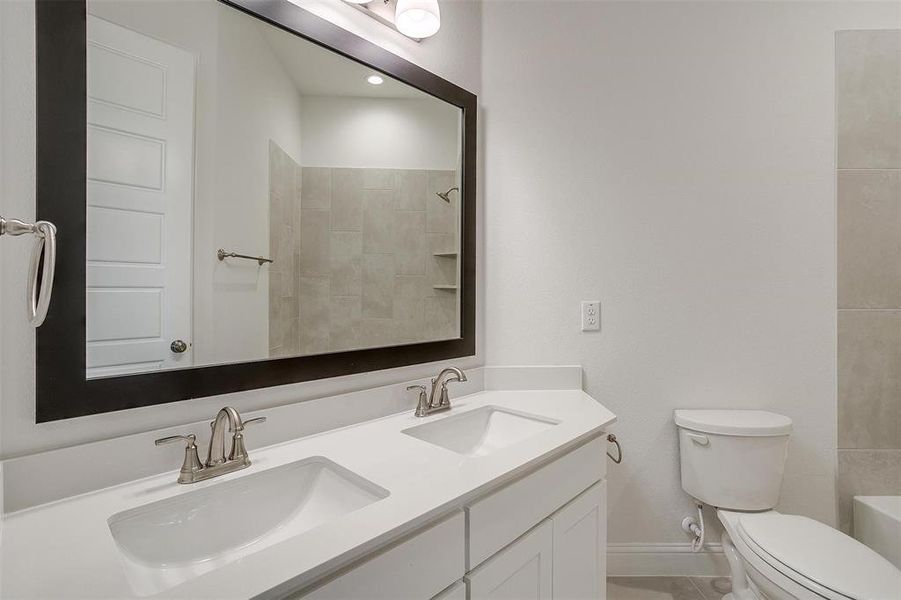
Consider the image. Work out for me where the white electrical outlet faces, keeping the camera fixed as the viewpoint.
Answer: facing the viewer

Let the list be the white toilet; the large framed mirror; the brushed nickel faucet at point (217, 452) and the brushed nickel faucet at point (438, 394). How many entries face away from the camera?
0

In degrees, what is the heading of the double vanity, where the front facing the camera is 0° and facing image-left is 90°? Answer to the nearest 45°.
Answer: approximately 315°

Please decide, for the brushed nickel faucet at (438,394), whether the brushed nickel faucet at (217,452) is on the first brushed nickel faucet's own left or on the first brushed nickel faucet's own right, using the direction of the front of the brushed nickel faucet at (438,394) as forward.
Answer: on the first brushed nickel faucet's own right

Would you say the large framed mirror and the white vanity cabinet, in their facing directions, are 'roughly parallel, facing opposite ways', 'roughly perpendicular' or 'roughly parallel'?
roughly parallel

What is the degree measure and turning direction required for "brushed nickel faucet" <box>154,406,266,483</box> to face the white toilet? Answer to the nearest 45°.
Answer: approximately 45° to its left

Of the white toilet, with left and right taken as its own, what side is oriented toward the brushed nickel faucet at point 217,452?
right

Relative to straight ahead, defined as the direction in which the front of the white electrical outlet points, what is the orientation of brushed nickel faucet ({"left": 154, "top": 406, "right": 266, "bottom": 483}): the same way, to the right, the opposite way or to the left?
to the left

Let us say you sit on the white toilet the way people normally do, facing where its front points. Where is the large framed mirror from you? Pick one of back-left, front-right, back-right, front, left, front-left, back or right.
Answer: right

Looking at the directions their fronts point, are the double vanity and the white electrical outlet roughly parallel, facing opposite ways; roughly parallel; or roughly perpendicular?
roughly perpendicular

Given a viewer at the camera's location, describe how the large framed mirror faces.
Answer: facing the viewer and to the right of the viewer

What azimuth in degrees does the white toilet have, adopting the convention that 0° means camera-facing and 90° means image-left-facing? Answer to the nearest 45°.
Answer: approximately 315°

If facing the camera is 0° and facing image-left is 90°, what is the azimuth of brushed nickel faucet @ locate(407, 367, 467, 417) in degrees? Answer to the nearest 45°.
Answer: approximately 315°

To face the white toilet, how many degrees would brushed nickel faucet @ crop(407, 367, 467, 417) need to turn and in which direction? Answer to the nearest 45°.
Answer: approximately 45° to its left
